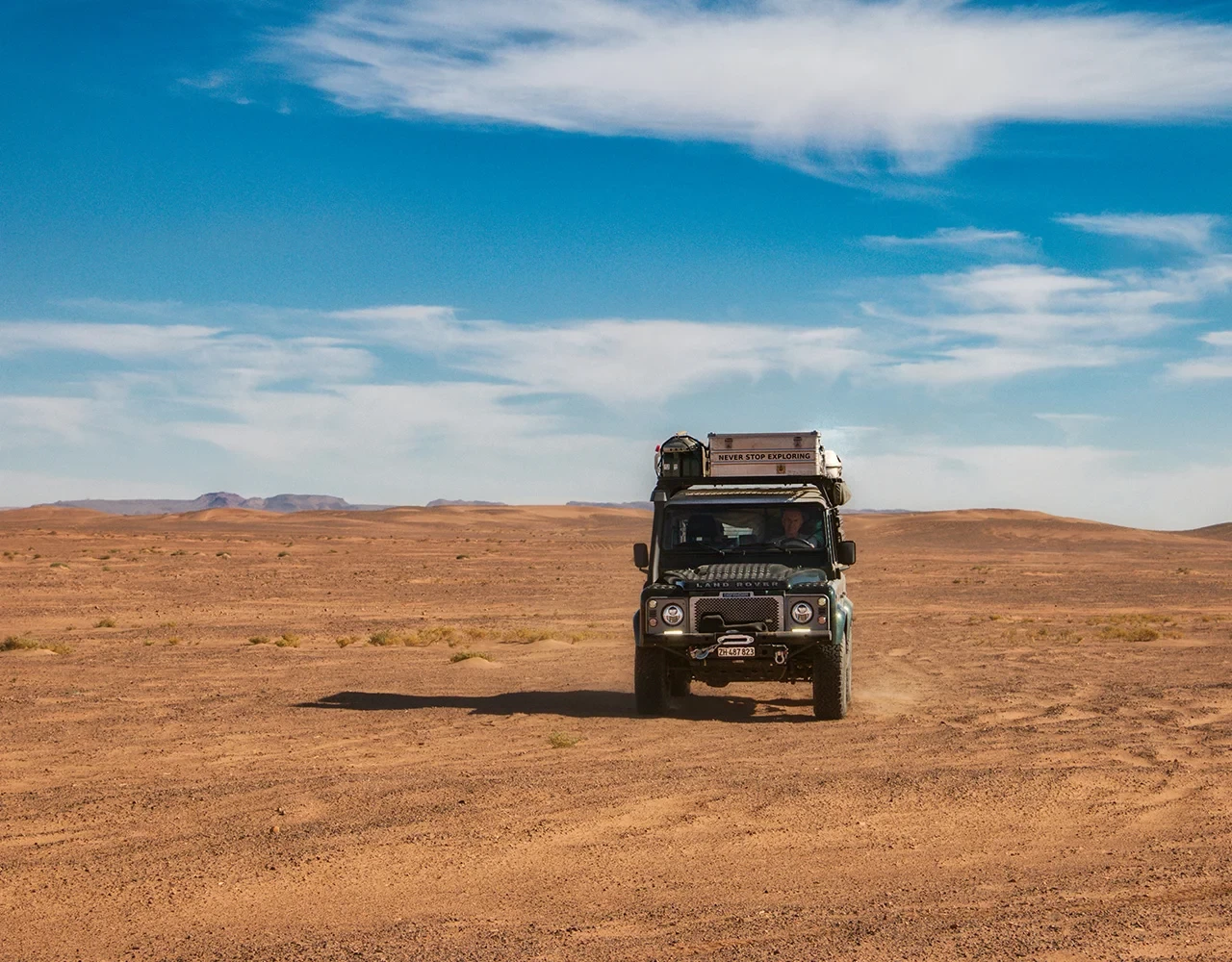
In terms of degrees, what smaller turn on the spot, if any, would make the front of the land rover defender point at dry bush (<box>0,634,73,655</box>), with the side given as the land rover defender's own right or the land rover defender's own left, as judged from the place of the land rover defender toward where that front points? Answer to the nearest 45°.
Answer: approximately 135° to the land rover defender's own right

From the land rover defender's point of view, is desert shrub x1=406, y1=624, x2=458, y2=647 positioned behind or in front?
behind

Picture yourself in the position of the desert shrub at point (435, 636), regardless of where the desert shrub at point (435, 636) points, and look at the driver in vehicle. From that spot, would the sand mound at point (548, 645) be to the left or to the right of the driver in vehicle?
left

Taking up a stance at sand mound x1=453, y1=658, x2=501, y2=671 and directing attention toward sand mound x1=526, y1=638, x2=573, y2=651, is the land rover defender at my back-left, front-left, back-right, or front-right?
back-right

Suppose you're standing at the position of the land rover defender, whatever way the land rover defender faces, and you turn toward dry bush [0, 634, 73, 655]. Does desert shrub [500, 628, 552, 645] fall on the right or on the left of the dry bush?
right

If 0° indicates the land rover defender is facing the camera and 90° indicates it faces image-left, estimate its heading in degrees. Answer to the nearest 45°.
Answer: approximately 0°

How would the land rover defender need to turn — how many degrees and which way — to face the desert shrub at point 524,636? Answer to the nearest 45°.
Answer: approximately 180°

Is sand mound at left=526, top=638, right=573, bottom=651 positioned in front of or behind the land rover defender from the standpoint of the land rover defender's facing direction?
behind
